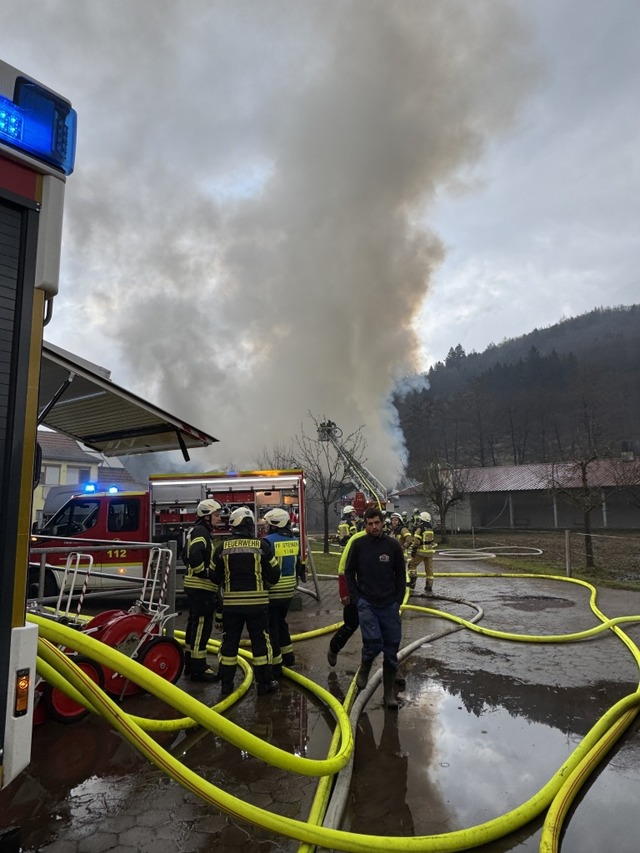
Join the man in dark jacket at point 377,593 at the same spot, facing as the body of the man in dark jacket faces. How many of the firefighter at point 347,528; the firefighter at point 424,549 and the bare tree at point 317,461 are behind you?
3

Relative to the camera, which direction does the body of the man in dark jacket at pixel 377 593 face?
toward the camera

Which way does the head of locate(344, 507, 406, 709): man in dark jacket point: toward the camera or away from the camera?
toward the camera

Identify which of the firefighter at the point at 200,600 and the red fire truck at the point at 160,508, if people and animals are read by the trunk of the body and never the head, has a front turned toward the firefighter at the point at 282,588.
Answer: the firefighter at the point at 200,600

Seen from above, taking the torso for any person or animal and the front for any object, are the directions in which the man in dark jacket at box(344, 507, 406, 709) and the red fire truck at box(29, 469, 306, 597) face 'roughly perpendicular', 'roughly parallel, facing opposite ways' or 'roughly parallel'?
roughly perpendicular

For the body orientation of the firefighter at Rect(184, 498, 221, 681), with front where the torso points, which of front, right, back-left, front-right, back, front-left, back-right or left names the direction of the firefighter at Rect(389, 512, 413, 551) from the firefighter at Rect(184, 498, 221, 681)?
front-left

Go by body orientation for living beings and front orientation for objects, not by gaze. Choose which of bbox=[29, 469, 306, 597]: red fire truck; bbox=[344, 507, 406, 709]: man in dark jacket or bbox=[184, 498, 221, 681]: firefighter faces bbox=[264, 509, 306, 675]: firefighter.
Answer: bbox=[184, 498, 221, 681]: firefighter

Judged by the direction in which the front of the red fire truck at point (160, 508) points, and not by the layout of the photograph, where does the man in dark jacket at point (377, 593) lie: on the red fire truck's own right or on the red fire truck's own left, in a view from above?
on the red fire truck's own left

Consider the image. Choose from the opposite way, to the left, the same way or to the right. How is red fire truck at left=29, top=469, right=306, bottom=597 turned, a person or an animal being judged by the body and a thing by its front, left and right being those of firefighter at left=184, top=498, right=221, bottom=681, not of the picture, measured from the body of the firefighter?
the opposite way

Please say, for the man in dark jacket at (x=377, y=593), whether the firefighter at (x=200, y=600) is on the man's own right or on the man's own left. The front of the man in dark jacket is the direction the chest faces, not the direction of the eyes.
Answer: on the man's own right

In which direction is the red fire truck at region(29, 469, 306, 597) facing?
to the viewer's left

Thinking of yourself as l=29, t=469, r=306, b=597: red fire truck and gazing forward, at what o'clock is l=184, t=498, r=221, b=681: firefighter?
The firefighter is roughly at 9 o'clock from the red fire truck.

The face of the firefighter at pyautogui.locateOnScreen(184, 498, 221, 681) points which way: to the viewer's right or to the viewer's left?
to the viewer's right

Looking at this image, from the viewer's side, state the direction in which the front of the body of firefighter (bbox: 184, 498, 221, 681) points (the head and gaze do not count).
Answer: to the viewer's right

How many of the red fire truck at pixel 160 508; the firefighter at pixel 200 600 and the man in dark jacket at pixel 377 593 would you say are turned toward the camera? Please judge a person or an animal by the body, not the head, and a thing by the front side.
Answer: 1

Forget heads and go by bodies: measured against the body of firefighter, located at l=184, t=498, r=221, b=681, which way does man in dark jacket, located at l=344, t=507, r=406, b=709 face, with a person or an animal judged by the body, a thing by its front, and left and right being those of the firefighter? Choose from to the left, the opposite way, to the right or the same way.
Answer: to the right

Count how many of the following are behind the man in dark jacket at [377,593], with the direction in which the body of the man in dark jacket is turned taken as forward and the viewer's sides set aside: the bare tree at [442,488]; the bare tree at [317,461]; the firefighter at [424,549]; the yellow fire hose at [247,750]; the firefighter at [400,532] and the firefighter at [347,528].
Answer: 5

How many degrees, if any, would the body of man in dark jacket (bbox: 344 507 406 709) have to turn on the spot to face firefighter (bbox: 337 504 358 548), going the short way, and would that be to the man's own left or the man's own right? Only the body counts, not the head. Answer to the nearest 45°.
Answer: approximately 180°
